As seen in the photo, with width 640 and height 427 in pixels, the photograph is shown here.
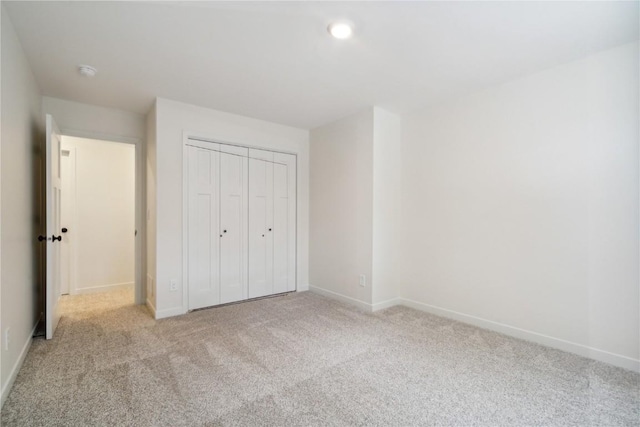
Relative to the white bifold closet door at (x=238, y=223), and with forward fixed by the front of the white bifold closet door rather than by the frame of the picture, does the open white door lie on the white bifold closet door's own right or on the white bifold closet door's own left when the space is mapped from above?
on the white bifold closet door's own right

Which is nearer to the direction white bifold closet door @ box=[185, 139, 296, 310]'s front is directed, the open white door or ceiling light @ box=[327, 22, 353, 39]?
the ceiling light

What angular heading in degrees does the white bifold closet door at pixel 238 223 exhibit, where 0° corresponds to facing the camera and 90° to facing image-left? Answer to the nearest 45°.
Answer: approximately 315°

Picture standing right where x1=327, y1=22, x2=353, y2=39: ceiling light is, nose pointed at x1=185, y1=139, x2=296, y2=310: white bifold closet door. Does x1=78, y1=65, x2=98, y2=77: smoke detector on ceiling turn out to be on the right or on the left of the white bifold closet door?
left

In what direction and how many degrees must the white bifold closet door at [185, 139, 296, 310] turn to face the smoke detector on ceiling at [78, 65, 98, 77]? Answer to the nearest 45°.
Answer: approximately 90° to its right
